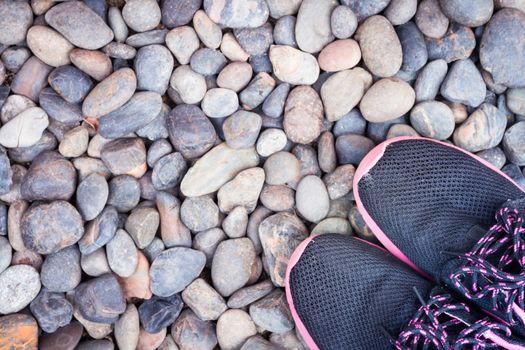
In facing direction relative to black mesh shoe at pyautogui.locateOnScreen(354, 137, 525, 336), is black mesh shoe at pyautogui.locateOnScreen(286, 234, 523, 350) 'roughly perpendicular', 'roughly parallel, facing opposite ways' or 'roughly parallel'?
roughly parallel

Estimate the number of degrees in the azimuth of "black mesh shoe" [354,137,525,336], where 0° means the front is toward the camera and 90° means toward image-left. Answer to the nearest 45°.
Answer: approximately 135°

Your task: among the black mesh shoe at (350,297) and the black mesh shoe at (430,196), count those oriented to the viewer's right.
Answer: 0

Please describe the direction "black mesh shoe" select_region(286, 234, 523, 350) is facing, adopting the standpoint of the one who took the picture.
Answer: facing away from the viewer and to the left of the viewer
